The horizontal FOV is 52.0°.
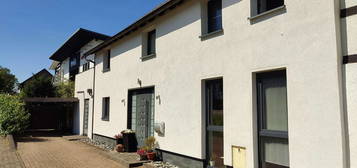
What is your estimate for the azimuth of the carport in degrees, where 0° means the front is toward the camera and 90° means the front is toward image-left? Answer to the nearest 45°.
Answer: approximately 0°

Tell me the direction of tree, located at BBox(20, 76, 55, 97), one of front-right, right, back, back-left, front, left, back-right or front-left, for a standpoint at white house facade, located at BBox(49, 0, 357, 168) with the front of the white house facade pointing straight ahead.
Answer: right

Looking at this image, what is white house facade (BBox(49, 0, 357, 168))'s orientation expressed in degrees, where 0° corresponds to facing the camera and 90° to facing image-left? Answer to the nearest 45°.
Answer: approximately 45°

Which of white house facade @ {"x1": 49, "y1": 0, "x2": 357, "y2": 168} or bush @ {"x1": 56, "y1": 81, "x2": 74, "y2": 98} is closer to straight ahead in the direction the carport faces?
the white house facade

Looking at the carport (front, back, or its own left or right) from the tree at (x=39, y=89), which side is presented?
back

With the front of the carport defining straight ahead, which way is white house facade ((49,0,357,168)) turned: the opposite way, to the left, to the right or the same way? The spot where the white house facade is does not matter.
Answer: to the right

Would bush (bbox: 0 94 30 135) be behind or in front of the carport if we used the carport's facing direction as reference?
in front

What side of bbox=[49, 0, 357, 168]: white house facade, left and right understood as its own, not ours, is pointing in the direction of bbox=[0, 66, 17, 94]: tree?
right

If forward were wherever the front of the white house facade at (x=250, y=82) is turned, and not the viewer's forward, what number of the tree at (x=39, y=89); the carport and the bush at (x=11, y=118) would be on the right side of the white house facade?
3

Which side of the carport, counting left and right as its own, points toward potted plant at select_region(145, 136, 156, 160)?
front

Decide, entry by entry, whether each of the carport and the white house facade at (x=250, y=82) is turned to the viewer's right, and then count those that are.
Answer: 0

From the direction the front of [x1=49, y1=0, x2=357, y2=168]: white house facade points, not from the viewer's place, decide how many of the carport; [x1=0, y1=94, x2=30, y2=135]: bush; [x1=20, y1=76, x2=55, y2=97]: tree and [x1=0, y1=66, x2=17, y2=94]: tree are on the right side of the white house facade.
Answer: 4
